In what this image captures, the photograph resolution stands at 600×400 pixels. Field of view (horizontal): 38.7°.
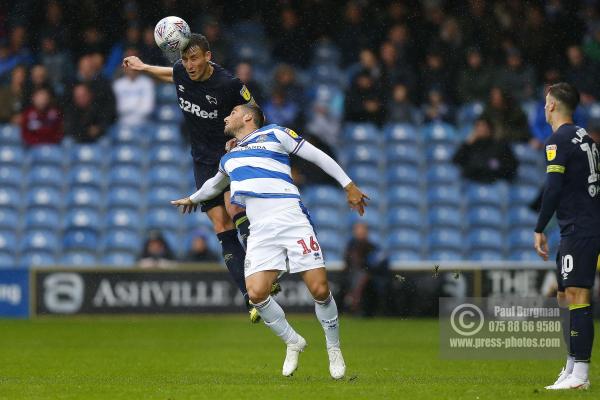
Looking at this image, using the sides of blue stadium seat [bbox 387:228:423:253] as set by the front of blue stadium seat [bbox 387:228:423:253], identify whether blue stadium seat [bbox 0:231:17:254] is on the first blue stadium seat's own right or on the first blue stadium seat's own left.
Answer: on the first blue stadium seat's own right

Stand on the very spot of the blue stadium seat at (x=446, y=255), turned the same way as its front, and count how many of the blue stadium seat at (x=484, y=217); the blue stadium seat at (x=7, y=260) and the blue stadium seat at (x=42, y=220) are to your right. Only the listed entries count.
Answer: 2

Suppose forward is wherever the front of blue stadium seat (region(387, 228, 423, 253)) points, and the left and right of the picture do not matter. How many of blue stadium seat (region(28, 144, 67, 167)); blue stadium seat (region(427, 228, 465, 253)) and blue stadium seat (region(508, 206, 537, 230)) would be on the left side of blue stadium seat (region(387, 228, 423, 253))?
2

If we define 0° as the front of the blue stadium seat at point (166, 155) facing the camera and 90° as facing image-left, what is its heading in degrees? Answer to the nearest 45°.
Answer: approximately 0°

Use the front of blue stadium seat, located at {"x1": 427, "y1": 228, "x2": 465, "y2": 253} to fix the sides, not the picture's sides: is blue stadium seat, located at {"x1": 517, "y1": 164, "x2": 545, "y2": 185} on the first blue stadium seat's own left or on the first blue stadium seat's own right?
on the first blue stadium seat's own left

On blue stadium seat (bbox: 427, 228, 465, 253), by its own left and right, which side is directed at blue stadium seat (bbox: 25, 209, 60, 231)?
right

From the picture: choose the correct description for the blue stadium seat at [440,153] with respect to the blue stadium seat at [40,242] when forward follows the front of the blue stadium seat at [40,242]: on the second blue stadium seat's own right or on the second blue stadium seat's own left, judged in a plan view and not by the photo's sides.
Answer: on the second blue stadium seat's own left
